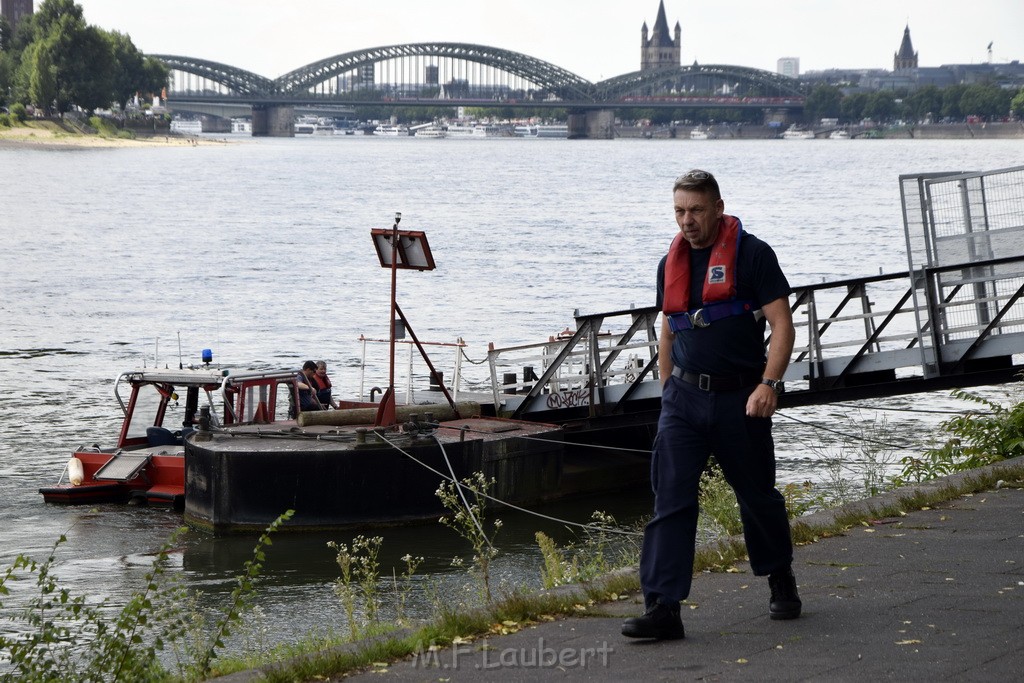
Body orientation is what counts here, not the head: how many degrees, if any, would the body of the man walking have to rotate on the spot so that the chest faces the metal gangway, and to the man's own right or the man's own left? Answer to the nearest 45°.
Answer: approximately 135° to the man's own right

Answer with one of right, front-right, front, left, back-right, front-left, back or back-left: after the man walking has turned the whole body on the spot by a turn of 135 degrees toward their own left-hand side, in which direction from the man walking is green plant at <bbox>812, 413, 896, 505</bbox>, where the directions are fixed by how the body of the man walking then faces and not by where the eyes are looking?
left

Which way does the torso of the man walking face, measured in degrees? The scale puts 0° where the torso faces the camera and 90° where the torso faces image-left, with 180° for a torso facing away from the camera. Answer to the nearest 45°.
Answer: approximately 45°

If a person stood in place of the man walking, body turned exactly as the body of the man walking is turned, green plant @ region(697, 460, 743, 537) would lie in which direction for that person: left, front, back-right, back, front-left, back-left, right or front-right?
back-right

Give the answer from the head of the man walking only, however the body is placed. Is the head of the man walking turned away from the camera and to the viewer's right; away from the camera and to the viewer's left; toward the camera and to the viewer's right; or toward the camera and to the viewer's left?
toward the camera and to the viewer's left

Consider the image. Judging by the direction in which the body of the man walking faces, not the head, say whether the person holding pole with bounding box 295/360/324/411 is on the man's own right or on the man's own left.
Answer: on the man's own right

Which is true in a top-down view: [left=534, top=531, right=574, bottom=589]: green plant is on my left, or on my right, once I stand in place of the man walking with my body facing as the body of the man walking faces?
on my right
